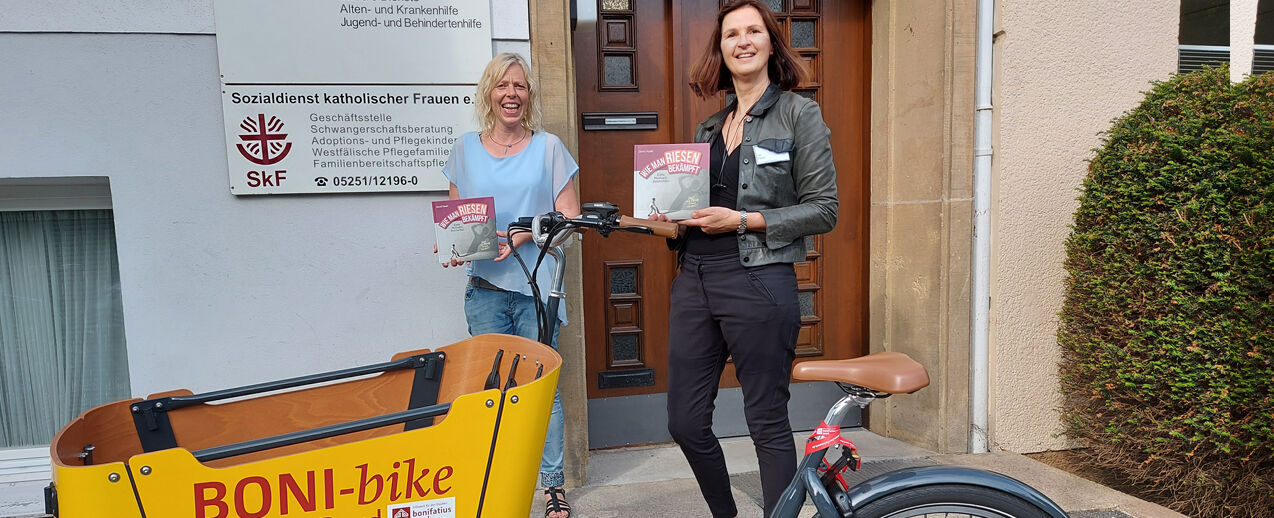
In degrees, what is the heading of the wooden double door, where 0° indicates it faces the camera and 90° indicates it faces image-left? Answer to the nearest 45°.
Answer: approximately 0°

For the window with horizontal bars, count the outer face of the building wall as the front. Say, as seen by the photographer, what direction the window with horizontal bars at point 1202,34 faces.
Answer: facing the viewer

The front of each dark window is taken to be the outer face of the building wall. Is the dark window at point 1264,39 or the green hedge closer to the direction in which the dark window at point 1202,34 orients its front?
the green hedge

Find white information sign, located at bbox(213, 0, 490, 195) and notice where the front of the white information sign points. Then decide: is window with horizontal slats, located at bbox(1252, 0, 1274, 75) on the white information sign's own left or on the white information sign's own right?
on the white information sign's own left

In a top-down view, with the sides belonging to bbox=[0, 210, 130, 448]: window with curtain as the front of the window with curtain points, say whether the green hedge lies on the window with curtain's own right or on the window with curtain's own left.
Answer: on the window with curtain's own left

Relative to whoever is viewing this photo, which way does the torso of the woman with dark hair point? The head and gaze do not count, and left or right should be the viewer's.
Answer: facing the viewer and to the left of the viewer

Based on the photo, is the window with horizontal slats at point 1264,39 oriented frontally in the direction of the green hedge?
yes

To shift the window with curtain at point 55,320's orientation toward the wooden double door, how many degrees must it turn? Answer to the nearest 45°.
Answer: approximately 45° to its left

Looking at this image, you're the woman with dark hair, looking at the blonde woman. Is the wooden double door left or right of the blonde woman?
right

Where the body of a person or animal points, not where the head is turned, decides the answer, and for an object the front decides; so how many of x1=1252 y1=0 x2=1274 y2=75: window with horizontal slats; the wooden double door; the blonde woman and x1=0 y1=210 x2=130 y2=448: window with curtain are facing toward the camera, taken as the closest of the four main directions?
4

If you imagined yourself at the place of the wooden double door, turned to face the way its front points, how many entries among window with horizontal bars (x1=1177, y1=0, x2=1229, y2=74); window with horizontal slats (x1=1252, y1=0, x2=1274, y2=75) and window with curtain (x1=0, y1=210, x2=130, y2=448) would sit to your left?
2

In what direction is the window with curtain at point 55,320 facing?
toward the camera

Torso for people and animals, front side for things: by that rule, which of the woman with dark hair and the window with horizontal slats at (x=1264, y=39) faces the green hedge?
the window with horizontal slats

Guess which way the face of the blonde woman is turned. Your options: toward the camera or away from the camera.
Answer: toward the camera

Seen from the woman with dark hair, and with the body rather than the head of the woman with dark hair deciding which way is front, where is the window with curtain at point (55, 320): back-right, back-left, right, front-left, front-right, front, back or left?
front-right
